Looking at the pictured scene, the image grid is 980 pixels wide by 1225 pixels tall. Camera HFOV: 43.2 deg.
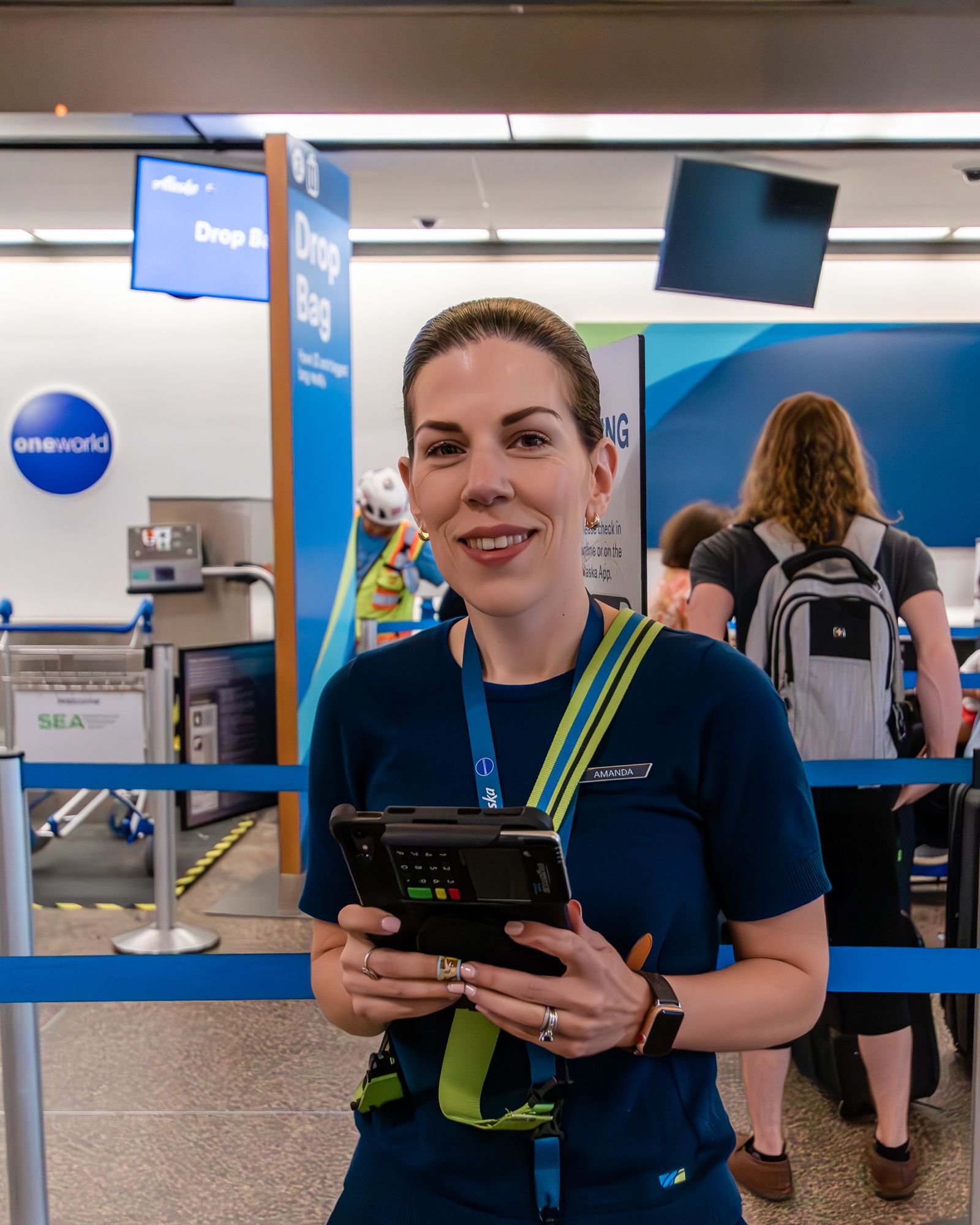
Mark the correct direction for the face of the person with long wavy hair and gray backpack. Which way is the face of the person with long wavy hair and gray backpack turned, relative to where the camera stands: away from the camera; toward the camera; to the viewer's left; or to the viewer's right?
away from the camera

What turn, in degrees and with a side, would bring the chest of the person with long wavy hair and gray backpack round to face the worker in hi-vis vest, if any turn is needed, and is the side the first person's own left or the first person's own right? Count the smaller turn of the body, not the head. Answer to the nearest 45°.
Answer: approximately 45° to the first person's own left

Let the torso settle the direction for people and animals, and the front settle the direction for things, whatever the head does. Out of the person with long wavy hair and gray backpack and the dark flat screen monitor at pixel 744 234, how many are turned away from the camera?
1

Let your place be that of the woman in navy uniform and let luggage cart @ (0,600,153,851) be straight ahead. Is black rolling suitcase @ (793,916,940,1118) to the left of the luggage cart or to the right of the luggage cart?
right

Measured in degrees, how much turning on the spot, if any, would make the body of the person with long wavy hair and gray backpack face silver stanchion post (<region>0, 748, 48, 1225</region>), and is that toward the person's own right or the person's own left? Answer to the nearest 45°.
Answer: approximately 135° to the person's own left

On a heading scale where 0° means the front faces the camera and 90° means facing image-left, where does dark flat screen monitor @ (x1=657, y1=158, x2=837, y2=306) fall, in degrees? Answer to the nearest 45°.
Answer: approximately 0°

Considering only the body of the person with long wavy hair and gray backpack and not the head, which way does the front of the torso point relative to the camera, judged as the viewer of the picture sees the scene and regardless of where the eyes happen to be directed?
away from the camera

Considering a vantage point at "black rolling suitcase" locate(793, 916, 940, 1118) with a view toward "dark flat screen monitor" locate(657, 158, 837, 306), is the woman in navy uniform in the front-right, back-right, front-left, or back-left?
back-left
